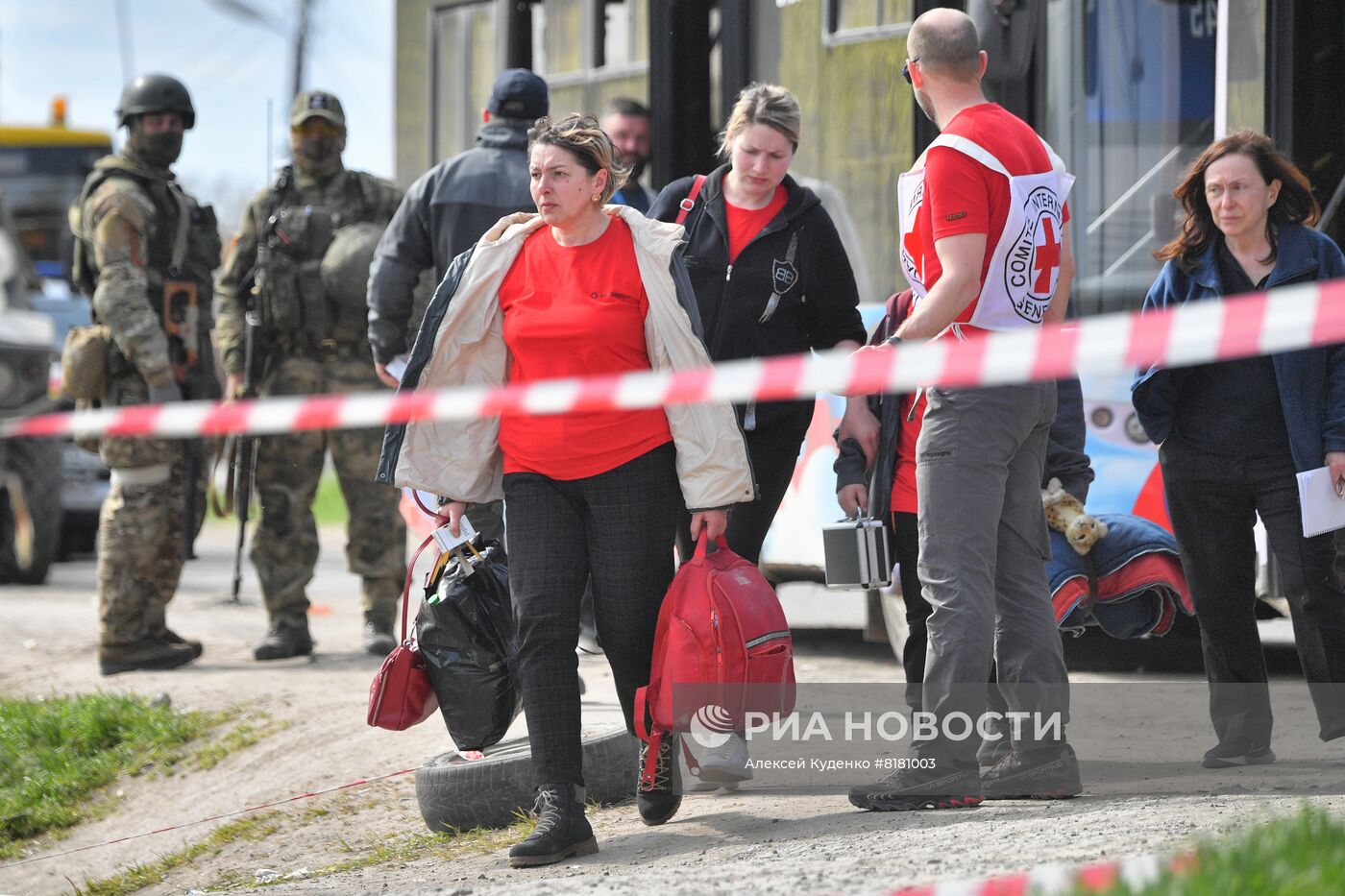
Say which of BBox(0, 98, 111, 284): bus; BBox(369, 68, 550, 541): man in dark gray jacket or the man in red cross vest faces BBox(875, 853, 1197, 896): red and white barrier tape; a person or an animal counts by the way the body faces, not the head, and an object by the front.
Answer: the bus

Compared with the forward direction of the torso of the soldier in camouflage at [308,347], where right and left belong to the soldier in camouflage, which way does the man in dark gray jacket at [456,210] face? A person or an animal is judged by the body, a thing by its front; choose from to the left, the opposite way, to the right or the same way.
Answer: the opposite way

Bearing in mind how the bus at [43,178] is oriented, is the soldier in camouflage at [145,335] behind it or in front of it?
in front

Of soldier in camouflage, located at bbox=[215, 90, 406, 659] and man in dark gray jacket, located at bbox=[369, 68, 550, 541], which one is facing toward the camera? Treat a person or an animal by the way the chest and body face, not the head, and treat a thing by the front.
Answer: the soldier in camouflage

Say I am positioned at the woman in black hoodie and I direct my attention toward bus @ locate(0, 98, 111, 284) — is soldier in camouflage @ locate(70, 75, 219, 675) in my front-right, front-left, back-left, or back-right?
front-left

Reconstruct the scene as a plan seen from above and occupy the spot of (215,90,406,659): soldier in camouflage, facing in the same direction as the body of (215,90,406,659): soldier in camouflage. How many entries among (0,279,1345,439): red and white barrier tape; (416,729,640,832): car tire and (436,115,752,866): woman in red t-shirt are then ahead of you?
3

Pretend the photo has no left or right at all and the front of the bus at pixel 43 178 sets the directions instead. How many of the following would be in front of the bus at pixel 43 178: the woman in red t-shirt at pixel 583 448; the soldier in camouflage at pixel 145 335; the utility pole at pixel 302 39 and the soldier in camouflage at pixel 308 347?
3

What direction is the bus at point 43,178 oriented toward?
toward the camera

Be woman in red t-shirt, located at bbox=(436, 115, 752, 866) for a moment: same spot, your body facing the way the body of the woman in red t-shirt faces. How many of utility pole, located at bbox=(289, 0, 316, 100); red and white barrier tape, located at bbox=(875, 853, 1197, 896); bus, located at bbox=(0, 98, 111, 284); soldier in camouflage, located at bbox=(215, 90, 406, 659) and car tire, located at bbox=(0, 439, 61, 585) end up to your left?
1

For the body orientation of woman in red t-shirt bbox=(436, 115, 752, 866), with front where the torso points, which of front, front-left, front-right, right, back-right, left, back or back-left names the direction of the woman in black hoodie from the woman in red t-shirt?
back

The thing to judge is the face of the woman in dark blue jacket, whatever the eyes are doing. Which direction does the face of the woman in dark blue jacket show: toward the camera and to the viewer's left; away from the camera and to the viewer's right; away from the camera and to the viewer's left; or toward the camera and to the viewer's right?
toward the camera and to the viewer's left

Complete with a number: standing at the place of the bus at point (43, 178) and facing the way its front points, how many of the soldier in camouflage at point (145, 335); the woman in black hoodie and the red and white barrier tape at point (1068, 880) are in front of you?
3

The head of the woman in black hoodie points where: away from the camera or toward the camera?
toward the camera

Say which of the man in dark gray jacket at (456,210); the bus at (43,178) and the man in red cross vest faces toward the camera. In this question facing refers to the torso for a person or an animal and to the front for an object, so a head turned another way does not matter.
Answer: the bus
